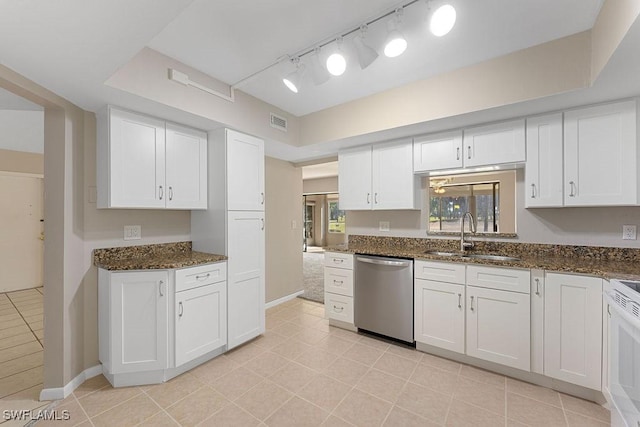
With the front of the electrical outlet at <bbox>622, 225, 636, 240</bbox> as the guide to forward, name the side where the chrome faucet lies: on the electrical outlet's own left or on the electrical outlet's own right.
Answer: on the electrical outlet's own right

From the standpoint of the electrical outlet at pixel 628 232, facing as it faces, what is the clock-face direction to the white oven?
The white oven is roughly at 12 o'clock from the electrical outlet.

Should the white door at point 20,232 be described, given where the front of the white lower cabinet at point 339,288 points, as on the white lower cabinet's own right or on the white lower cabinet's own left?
on the white lower cabinet's own right
